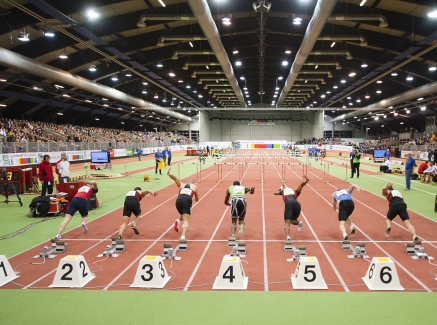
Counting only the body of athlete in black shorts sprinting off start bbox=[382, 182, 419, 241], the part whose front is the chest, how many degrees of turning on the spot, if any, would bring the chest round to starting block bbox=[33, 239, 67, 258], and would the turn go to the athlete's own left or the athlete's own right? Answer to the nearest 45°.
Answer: approximately 90° to the athlete's own left

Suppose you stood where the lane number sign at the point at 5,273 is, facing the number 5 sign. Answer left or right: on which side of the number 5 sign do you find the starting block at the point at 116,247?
left

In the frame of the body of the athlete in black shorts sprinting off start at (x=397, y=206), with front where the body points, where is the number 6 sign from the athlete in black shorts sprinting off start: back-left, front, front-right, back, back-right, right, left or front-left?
back-left

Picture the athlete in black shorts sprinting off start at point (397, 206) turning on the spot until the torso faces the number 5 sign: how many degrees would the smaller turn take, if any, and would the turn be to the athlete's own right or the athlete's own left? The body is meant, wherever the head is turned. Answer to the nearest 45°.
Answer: approximately 135° to the athlete's own left

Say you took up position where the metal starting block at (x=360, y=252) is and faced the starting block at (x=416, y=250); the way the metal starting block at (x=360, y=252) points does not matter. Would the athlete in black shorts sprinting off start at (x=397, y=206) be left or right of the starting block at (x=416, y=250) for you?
left

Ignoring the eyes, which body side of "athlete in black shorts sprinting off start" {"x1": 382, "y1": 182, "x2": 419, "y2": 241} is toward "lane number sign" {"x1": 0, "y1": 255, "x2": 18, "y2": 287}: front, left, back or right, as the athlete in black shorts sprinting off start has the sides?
left
